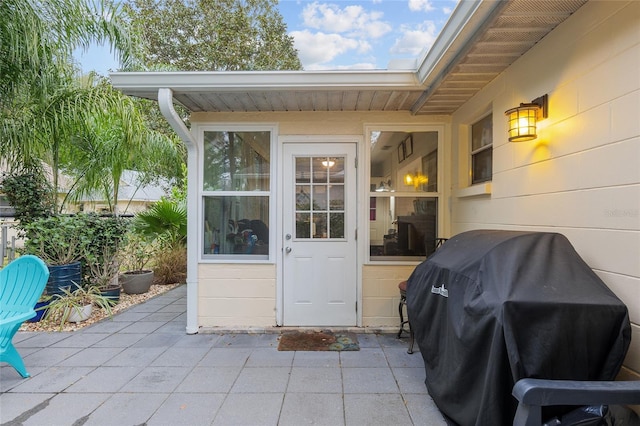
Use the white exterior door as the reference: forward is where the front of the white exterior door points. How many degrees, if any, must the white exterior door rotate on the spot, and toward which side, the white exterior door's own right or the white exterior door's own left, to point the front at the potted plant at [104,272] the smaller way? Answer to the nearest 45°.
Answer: approximately 90° to the white exterior door's own right

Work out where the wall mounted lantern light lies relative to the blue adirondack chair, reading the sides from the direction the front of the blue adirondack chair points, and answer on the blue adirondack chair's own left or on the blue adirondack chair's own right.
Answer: on the blue adirondack chair's own left

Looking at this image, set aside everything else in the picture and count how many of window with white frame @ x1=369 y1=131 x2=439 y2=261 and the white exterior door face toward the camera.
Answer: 2

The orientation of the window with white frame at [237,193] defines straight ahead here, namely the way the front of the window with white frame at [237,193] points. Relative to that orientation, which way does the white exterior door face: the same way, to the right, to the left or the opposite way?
the same way

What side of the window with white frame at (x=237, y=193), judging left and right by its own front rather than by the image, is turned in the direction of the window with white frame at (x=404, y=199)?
left

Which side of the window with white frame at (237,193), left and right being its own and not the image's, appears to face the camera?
front

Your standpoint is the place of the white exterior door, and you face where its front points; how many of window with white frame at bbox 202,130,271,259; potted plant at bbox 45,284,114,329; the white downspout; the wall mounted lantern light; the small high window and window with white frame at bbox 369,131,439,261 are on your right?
3

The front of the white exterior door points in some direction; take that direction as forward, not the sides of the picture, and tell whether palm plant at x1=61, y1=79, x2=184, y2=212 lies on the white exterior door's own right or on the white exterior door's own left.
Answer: on the white exterior door's own right

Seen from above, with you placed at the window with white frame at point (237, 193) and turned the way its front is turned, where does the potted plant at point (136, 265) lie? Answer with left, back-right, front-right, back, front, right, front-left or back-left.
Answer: back-right

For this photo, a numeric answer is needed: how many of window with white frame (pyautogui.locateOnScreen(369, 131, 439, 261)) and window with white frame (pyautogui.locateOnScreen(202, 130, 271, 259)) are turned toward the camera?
2

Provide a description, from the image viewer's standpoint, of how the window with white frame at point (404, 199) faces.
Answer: facing the viewer
